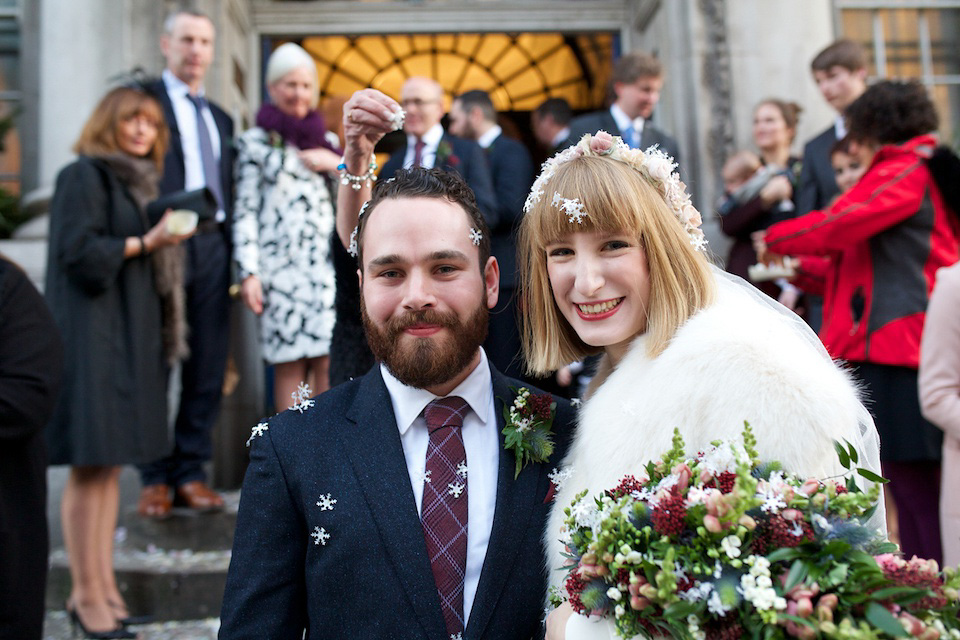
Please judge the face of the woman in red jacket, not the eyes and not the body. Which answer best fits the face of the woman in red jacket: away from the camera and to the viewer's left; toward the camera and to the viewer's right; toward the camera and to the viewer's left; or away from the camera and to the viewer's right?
away from the camera and to the viewer's left

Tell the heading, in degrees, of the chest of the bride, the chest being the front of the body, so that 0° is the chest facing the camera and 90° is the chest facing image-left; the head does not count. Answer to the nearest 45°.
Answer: approximately 45°

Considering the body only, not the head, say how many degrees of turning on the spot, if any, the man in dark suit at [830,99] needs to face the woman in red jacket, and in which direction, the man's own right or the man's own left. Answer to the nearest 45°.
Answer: approximately 45° to the man's own left

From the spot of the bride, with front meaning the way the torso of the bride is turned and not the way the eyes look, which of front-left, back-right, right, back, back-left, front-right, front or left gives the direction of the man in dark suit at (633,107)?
back-right

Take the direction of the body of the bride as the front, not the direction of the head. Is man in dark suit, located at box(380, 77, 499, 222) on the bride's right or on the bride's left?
on the bride's right

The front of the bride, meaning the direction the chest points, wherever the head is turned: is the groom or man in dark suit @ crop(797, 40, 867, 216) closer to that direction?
the groom
